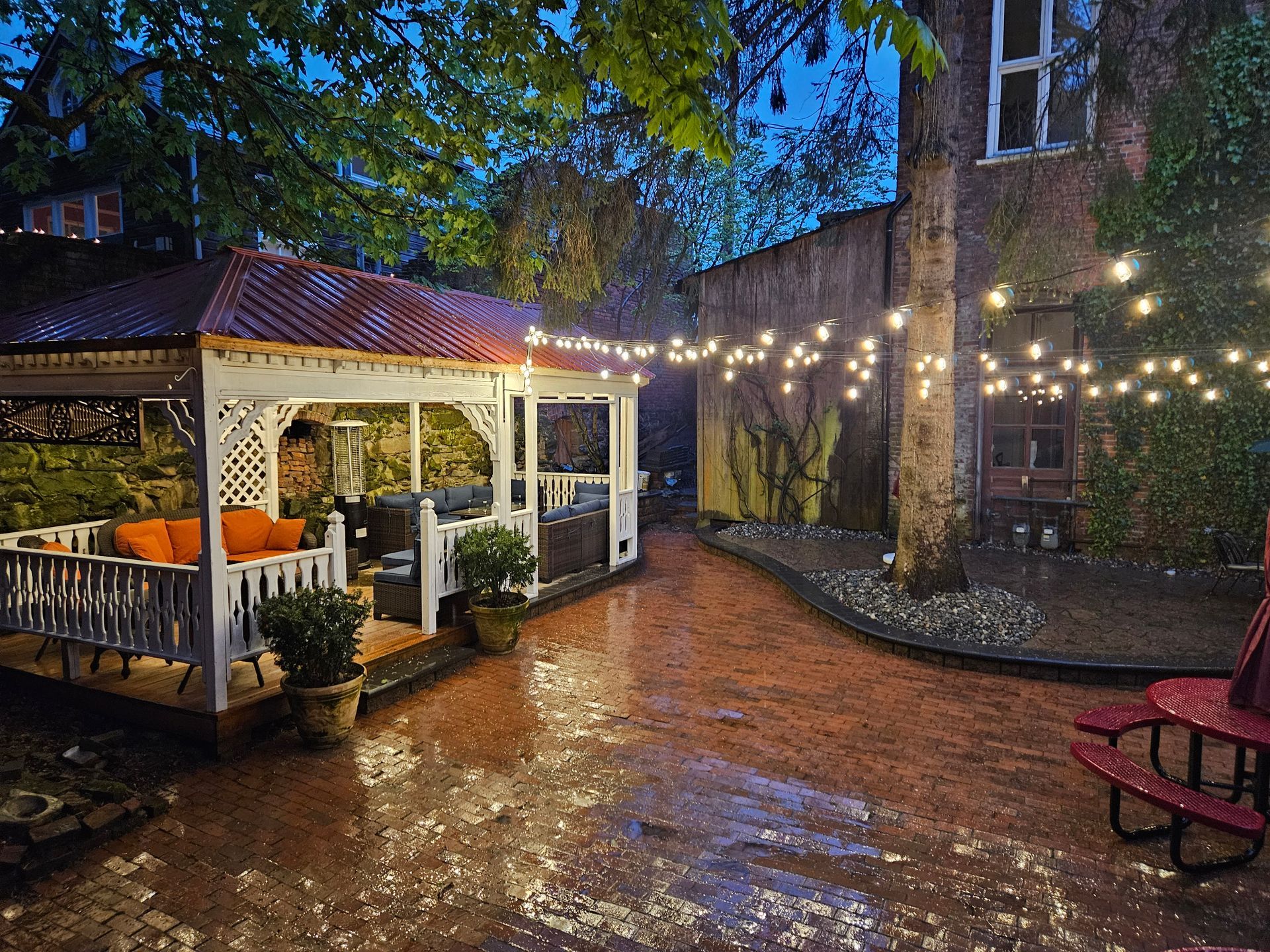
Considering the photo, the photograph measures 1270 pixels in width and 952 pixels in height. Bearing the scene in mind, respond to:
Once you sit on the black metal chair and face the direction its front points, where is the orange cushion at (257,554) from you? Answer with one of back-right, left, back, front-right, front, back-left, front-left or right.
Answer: back-right

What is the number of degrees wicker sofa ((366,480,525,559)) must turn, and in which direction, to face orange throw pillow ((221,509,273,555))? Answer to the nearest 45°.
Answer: approximately 90° to its right

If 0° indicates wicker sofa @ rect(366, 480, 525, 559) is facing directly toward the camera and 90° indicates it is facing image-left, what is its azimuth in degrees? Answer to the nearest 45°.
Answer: approximately 315°

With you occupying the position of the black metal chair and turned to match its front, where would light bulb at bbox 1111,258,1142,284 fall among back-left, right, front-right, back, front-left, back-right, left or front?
right

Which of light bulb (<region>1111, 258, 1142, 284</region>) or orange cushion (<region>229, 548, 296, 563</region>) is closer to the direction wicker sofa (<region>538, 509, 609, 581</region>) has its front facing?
the orange cushion

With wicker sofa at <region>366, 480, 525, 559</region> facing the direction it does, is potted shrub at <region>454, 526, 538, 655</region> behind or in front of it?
in front

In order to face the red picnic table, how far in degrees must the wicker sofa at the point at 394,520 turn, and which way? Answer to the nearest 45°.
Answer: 0° — it already faces it

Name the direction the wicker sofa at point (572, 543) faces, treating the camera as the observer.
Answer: facing away from the viewer and to the left of the viewer
